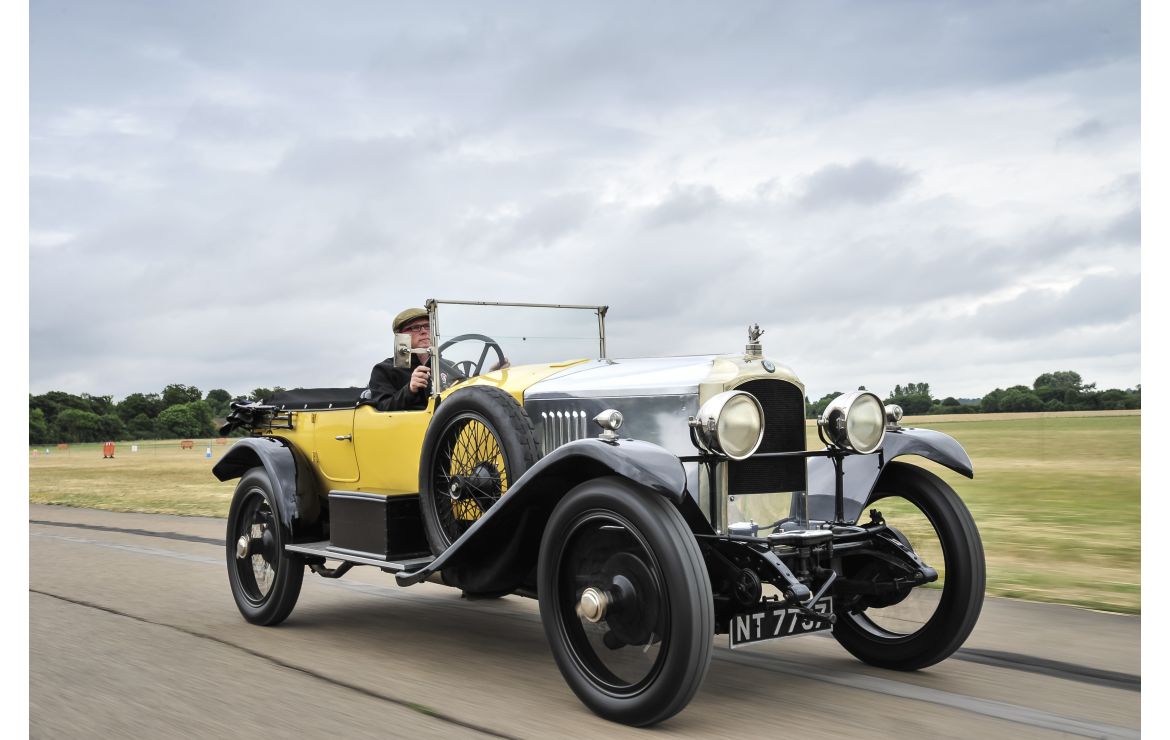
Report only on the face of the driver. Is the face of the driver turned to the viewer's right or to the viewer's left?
to the viewer's right

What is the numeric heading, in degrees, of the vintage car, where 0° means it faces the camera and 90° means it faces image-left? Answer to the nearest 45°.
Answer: approximately 315°
